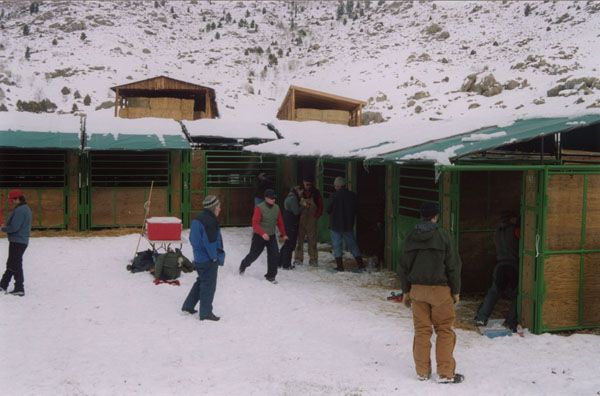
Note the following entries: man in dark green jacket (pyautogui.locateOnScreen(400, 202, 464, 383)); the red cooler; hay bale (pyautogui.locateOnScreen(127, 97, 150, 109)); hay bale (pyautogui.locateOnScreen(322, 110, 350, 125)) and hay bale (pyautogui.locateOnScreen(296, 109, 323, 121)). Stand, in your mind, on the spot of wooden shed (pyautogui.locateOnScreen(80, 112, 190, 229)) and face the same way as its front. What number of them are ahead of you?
2

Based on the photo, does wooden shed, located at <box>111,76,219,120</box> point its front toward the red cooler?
yes

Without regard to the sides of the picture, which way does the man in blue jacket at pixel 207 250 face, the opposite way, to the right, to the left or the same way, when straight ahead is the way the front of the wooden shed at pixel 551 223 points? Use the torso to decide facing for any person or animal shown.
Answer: the opposite way

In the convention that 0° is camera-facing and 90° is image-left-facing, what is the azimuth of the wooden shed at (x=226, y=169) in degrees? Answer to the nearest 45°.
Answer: approximately 0°

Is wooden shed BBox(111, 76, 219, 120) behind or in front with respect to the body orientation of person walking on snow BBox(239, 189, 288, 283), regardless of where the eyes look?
behind

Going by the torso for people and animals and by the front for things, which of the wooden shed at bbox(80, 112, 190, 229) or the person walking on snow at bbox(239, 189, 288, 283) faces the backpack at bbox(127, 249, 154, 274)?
the wooden shed

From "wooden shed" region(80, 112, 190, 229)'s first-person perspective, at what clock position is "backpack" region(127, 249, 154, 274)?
The backpack is roughly at 12 o'clock from the wooden shed.
